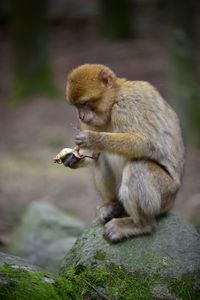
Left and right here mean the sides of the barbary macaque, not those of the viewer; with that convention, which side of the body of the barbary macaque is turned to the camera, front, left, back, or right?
left

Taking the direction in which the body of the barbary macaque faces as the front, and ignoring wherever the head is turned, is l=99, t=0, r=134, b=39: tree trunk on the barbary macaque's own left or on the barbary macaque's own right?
on the barbary macaque's own right

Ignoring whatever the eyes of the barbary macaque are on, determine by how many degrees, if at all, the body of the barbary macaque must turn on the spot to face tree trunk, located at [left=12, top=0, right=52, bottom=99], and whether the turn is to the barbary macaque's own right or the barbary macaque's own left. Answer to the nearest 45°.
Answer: approximately 90° to the barbary macaque's own right

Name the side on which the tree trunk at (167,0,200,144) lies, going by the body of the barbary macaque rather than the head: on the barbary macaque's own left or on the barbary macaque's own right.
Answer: on the barbary macaque's own right
